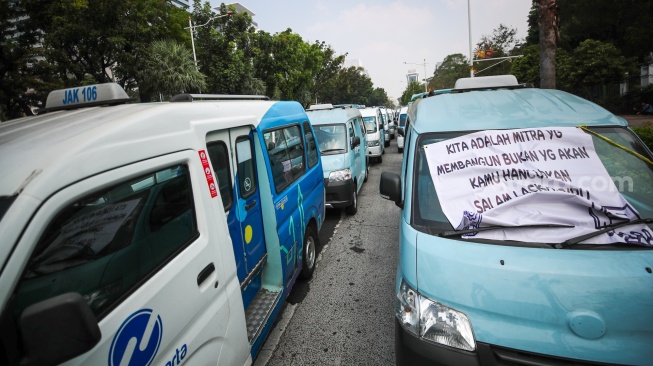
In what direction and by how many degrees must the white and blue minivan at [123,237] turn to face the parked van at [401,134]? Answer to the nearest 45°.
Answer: approximately 180°

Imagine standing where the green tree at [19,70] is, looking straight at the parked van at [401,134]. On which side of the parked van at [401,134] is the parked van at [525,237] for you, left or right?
right

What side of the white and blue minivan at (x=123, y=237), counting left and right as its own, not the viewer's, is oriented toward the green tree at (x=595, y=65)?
back

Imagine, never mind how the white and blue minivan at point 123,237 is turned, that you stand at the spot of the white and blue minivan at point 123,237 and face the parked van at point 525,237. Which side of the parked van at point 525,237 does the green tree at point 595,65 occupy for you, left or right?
left

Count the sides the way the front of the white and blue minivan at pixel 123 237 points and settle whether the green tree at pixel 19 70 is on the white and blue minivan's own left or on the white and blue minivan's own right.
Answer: on the white and blue minivan's own right

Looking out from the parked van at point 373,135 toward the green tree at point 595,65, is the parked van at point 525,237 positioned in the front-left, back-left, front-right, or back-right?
back-right

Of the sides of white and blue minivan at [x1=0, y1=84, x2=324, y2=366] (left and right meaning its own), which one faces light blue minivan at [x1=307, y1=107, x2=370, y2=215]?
back

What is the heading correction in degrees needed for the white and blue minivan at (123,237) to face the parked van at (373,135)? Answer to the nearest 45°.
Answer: approximately 180°

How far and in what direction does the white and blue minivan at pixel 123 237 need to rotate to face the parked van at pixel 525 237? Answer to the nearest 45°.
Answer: approximately 135° to its left

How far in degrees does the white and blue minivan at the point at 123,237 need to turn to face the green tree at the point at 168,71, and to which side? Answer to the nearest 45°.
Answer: approximately 135° to its right

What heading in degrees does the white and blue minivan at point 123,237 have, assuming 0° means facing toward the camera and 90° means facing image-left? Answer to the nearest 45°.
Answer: approximately 45°
